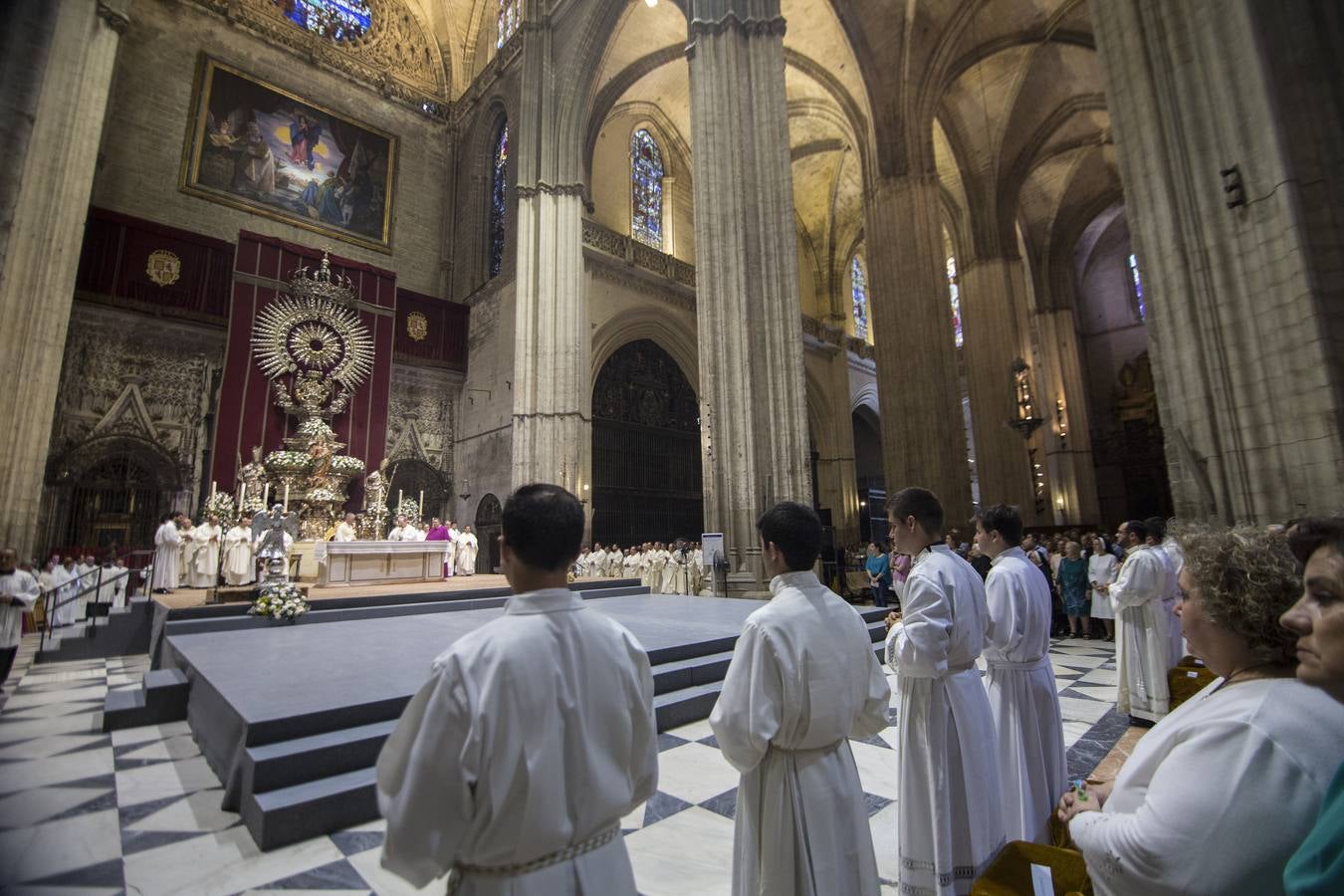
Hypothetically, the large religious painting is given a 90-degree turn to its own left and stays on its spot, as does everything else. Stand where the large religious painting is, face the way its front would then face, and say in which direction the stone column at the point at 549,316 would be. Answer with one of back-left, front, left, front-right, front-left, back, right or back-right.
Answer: right

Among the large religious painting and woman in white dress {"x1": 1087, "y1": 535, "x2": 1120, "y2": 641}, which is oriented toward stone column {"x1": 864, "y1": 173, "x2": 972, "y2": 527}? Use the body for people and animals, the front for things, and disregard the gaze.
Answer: the large religious painting

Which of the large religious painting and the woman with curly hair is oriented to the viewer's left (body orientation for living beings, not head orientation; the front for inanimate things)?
the woman with curly hair

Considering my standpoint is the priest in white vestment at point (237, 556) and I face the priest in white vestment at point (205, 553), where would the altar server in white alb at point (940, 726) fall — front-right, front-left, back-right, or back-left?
back-left

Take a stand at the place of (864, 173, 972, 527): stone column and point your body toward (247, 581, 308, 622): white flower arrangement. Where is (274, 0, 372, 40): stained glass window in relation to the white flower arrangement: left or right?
right

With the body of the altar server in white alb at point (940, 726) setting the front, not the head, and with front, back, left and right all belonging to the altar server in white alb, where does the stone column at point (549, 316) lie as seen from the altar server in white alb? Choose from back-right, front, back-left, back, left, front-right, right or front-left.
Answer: front

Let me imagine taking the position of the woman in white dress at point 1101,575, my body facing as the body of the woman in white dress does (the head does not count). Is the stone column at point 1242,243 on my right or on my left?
on my left

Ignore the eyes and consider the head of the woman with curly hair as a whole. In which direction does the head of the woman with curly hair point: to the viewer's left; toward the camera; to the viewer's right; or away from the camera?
to the viewer's left

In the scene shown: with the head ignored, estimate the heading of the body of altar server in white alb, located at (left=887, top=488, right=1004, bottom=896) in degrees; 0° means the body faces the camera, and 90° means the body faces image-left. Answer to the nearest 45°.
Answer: approximately 135°

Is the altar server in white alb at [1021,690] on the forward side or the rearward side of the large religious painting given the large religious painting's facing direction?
on the forward side

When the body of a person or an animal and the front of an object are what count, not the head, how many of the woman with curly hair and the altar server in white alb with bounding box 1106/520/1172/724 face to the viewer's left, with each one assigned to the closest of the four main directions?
2

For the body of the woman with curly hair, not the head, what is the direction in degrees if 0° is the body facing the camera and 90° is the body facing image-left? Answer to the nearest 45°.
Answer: approximately 90°

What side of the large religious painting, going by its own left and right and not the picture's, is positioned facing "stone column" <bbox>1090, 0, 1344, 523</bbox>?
front

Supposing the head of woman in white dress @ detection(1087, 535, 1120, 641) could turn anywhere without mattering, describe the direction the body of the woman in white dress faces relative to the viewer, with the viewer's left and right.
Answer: facing the viewer and to the left of the viewer

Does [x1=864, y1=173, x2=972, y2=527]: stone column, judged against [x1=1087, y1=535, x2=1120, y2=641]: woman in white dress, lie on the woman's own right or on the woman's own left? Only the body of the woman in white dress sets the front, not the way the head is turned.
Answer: on the woman's own right

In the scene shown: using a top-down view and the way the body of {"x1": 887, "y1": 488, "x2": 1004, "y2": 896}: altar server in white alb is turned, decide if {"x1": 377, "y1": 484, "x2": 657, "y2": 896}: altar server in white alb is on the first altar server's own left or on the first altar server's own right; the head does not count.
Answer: on the first altar server's own left

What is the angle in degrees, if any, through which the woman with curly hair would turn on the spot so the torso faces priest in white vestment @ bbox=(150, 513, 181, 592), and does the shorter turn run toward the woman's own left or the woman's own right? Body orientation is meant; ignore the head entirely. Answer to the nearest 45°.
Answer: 0° — they already face them

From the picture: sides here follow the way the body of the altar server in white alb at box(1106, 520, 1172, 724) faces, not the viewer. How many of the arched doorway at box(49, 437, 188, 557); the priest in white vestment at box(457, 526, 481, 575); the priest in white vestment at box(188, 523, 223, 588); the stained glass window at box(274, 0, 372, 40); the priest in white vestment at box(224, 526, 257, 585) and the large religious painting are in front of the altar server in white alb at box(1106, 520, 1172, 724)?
6

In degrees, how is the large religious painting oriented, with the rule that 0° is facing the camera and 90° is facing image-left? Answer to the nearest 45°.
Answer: approximately 315°

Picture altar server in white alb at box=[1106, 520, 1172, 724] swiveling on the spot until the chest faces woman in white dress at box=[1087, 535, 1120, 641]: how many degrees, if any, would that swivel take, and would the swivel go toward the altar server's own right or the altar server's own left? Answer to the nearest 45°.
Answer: approximately 90° to the altar server's own right
